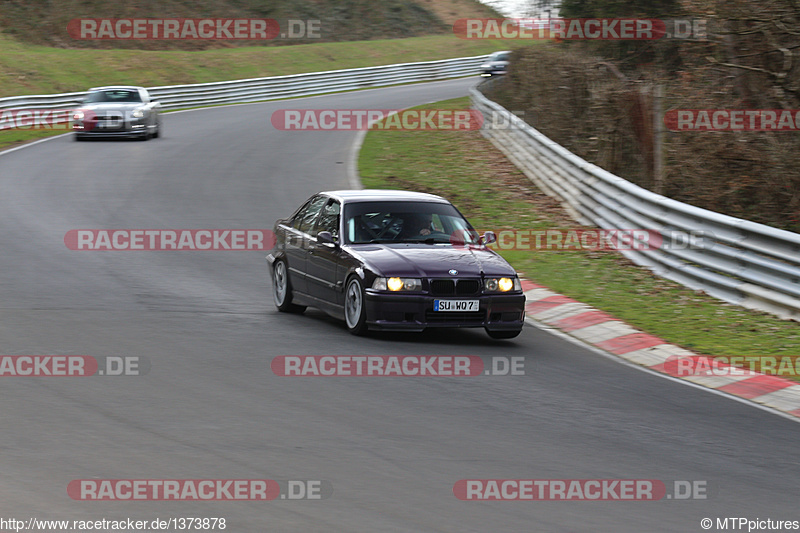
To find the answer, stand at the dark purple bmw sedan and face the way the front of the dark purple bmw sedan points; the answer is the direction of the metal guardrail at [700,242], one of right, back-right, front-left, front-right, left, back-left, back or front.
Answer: left

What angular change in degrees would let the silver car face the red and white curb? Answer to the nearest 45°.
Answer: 0° — it already faces it

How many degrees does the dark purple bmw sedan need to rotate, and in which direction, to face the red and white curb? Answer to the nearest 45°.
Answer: approximately 45° to its left

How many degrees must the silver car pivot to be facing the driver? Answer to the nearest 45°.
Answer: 0° — it already faces them

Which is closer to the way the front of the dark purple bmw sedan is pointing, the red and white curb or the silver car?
the red and white curb

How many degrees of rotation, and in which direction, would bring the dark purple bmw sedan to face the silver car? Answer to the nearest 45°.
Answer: approximately 135° to its left

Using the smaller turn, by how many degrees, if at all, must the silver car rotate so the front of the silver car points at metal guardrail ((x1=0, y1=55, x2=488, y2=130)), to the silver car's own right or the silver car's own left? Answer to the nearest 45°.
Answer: approximately 180°

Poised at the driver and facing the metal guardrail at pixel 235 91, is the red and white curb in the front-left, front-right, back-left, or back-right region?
back-right

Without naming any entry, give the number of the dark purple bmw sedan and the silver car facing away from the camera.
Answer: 0

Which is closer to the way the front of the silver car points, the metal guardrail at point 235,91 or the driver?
the driver
